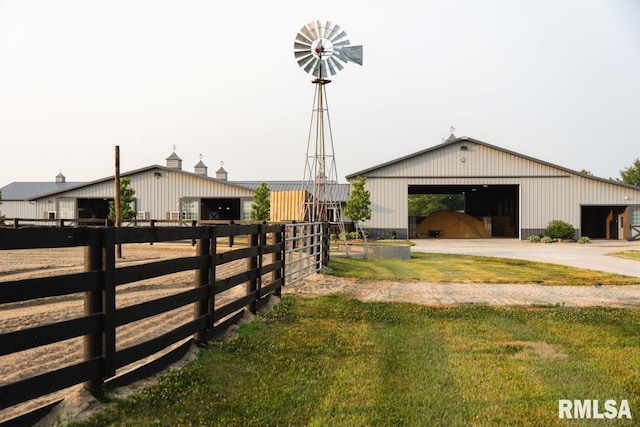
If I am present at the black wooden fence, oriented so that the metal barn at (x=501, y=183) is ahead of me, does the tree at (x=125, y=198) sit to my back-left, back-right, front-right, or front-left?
front-left

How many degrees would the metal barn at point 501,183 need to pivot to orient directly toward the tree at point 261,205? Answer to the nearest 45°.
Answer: approximately 90° to its right

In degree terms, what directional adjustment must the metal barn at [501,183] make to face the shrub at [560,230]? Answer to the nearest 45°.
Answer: approximately 90° to its left

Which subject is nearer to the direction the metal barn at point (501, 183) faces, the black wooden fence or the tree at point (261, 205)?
the black wooden fence

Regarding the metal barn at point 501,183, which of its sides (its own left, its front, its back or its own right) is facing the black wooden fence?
front

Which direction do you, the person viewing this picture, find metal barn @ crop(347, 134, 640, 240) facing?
facing the viewer

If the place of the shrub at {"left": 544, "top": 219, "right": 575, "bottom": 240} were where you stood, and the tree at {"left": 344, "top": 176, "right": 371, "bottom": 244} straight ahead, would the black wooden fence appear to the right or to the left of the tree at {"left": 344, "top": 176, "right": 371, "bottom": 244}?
left

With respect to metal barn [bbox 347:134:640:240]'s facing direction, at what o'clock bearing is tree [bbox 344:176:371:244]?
The tree is roughly at 2 o'clock from the metal barn.
